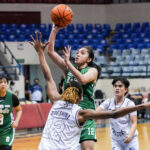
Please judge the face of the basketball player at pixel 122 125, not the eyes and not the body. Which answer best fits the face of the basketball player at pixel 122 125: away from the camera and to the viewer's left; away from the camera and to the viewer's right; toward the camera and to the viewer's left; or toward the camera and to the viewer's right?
toward the camera and to the viewer's left

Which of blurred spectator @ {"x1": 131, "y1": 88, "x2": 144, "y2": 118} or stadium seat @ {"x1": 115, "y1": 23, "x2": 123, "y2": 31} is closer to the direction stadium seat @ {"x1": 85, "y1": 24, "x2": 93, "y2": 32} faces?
the blurred spectator

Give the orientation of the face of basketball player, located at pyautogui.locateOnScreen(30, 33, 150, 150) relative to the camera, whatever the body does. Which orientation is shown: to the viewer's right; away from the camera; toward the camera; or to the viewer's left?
away from the camera

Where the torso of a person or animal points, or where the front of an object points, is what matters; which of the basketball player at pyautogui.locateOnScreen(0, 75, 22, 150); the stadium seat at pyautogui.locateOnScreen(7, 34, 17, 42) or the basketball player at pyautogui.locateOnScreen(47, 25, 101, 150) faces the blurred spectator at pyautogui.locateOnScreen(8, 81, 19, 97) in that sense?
the stadium seat

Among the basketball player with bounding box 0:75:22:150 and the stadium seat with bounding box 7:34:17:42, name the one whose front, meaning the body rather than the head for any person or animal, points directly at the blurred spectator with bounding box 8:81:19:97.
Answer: the stadium seat

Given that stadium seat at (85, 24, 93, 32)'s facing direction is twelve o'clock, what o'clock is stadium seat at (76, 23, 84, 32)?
stadium seat at (76, 23, 84, 32) is roughly at 2 o'clock from stadium seat at (85, 24, 93, 32).

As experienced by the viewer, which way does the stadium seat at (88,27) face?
facing the viewer

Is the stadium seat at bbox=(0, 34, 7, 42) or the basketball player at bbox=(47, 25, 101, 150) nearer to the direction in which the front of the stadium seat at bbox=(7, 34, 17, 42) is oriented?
the basketball player

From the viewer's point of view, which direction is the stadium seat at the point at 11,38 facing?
toward the camera
